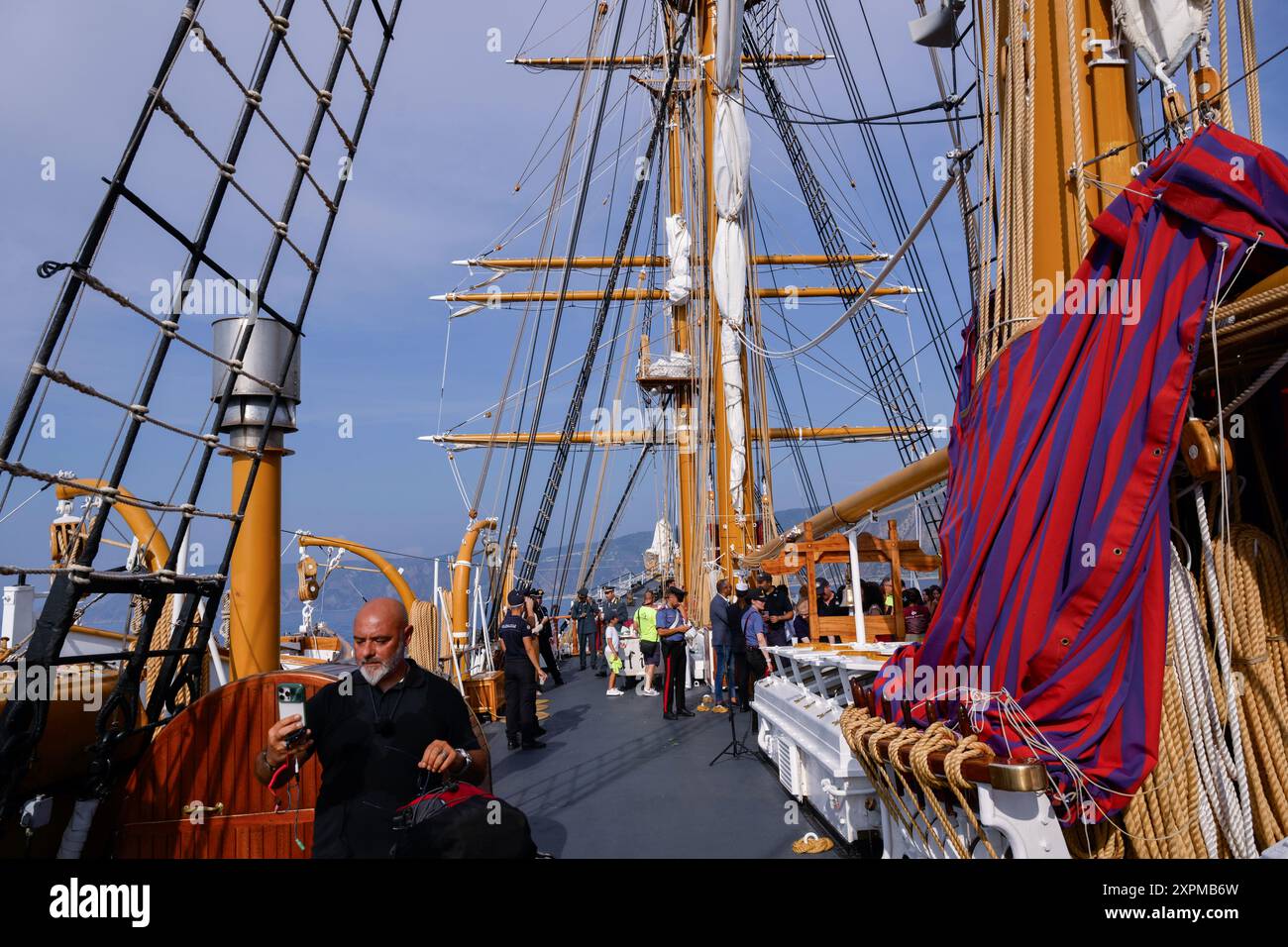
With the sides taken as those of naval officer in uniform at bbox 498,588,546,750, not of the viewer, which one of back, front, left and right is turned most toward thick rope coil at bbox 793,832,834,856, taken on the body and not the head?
right

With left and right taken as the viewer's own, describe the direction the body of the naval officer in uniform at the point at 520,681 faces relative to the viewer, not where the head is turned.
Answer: facing away from the viewer and to the right of the viewer

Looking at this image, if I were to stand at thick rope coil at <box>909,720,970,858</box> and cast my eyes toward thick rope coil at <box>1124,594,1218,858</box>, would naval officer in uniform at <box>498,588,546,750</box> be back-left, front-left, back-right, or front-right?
back-left

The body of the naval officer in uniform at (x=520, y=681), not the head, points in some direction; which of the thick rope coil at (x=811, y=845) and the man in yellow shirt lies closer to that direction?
the man in yellow shirt

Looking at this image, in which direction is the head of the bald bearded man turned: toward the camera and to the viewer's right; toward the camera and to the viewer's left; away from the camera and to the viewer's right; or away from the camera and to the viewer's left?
toward the camera and to the viewer's left

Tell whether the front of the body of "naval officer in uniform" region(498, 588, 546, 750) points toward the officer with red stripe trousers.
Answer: yes
